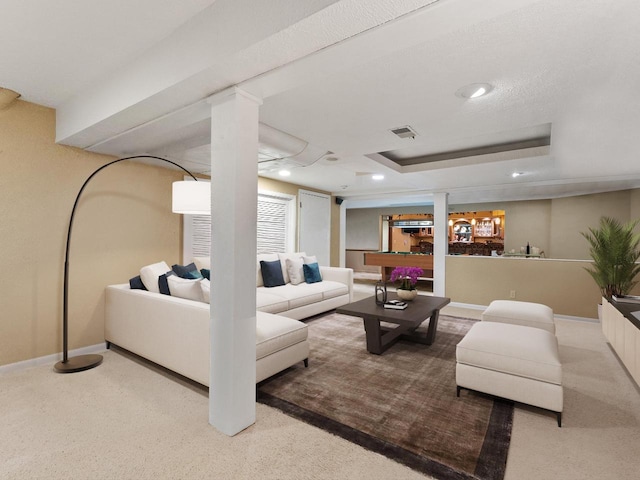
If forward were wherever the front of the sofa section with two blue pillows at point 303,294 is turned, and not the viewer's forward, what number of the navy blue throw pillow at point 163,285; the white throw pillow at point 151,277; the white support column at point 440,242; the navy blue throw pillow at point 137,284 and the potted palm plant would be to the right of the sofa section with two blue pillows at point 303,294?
3

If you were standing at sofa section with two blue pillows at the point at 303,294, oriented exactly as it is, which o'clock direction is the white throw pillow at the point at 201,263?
The white throw pillow is roughly at 4 o'clock from the sofa section with two blue pillows.

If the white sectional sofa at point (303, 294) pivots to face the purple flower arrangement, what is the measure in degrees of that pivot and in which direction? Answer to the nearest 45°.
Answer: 0° — it already faces it

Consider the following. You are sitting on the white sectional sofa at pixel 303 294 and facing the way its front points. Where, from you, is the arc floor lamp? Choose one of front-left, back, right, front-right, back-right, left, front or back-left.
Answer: right

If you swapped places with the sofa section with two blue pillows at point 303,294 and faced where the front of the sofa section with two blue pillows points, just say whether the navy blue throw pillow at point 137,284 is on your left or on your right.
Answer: on your right

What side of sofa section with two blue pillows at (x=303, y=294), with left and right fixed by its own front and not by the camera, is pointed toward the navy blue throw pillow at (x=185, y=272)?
right

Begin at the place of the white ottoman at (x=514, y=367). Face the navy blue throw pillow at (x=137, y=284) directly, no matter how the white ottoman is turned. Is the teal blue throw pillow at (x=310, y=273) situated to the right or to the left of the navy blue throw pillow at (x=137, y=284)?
right

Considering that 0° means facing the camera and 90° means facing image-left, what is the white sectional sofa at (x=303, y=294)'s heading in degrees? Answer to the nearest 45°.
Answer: approximately 315°

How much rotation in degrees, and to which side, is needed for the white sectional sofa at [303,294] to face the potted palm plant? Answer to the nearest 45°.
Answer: approximately 45° to its left

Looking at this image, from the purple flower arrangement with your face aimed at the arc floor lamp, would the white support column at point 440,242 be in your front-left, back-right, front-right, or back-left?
back-right
